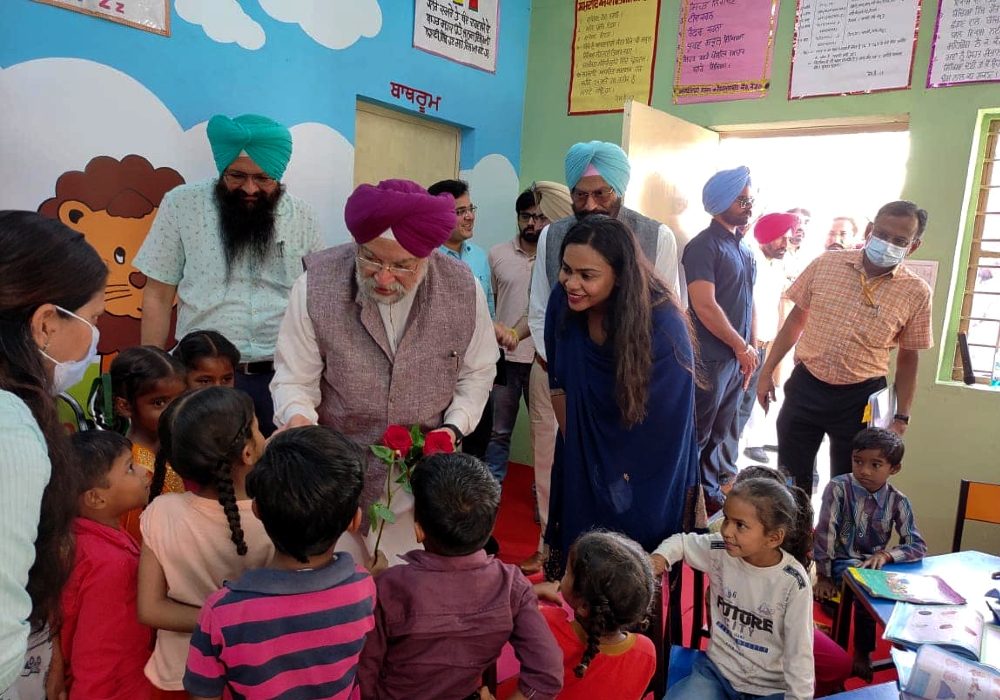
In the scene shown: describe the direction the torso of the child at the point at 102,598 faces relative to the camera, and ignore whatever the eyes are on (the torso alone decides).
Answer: to the viewer's right

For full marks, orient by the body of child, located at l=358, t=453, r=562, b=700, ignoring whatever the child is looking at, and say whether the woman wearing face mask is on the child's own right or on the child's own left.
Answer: on the child's own left

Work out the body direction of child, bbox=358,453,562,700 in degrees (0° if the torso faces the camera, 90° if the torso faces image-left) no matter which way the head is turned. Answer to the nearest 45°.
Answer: approximately 180°

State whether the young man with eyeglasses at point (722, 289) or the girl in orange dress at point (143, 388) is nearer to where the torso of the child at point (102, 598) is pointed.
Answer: the young man with eyeglasses

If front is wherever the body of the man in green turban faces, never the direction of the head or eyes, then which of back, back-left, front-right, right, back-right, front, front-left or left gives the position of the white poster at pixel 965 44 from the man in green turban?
left

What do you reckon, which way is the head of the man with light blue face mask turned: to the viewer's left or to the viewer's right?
to the viewer's left

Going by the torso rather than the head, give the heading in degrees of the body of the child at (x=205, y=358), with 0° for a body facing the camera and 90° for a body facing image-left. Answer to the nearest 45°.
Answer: approximately 315°

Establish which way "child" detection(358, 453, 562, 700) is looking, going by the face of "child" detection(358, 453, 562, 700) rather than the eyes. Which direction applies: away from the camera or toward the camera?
away from the camera

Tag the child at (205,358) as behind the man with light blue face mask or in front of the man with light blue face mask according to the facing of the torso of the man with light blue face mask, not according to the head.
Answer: in front

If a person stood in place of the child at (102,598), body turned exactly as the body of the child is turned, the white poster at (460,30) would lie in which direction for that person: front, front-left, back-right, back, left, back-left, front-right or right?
front-left

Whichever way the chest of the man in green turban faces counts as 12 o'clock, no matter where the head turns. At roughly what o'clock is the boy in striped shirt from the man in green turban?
The boy in striped shirt is roughly at 12 o'clock from the man in green turban.

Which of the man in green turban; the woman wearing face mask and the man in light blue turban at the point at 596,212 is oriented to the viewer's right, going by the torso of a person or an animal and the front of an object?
the woman wearing face mask
